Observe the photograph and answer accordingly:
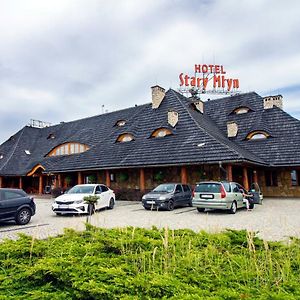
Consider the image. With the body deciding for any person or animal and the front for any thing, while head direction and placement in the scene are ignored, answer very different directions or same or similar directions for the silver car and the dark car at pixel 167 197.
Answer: very different directions

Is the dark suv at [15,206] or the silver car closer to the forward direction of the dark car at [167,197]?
the dark suv

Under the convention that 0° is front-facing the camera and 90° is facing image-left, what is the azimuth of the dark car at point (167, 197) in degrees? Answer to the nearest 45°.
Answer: approximately 45°

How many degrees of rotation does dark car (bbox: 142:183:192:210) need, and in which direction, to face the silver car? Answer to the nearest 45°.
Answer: approximately 90° to its left

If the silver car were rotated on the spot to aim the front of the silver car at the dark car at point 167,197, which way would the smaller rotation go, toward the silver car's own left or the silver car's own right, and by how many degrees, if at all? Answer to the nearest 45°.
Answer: approximately 90° to the silver car's own left

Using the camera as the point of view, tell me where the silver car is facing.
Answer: facing away from the viewer and to the right of the viewer

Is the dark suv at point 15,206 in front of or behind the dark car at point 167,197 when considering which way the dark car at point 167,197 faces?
in front
